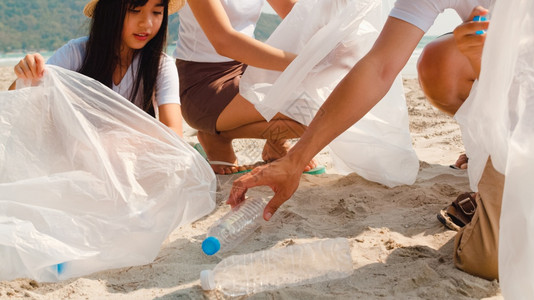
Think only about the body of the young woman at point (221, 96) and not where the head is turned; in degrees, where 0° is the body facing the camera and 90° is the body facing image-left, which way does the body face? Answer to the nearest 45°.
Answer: approximately 270°

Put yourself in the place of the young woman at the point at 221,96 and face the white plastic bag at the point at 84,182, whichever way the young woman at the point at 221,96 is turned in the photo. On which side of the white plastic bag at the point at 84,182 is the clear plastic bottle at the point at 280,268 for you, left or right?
left

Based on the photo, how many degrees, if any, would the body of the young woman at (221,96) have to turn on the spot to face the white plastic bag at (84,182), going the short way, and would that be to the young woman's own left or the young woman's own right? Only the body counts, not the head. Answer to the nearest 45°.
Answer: approximately 135° to the young woman's own right

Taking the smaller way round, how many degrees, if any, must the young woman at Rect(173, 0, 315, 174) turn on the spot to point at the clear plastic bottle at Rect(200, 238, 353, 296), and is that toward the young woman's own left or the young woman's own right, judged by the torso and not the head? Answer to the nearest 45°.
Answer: approximately 90° to the young woman's own right

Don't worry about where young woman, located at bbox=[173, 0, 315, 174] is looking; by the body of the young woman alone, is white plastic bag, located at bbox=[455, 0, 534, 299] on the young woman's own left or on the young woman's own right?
on the young woman's own right
